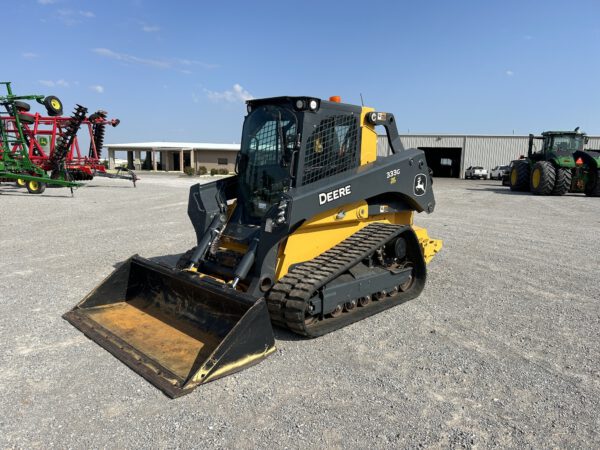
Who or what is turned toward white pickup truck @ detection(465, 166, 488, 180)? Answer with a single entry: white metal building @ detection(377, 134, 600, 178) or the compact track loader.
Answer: the white metal building

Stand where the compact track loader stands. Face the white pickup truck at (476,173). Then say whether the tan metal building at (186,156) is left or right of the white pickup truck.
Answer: left

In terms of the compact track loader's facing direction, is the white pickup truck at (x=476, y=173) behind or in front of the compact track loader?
behind

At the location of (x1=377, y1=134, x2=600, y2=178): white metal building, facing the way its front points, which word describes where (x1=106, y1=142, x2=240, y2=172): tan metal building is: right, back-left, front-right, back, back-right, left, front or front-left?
right

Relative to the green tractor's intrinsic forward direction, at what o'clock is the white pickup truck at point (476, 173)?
The white pickup truck is roughly at 1 o'clock from the green tractor.

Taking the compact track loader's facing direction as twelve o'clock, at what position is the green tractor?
The green tractor is roughly at 6 o'clock from the compact track loader.

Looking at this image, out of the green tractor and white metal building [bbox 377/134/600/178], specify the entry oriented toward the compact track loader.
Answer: the white metal building

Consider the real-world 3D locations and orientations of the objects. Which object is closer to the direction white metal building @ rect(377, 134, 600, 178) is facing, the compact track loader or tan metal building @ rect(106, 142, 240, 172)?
the compact track loader

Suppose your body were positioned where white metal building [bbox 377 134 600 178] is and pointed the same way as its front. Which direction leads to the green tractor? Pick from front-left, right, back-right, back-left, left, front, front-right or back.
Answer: front

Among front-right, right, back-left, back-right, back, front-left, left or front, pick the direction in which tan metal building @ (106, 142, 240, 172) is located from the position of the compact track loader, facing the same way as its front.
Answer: back-right

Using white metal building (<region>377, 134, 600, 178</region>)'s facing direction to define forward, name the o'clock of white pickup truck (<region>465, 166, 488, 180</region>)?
The white pickup truck is roughly at 12 o'clock from the white metal building.

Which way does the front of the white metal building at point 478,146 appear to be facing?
toward the camera

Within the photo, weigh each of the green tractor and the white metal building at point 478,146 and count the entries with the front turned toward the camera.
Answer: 1

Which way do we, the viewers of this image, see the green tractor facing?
facing away from the viewer and to the left of the viewer
